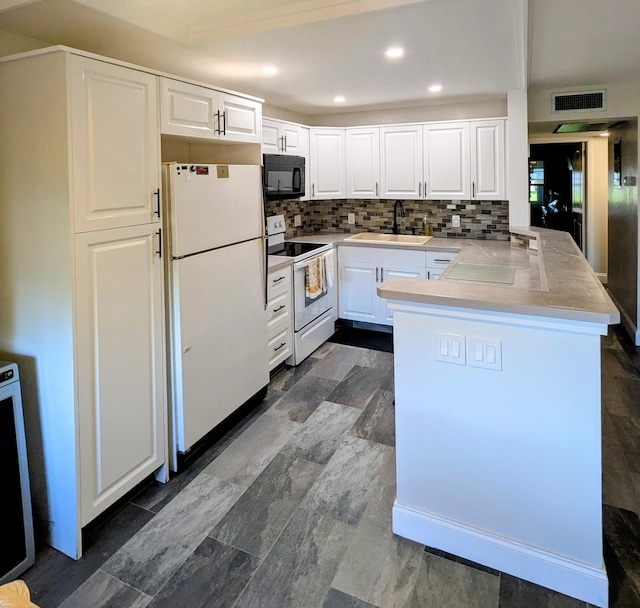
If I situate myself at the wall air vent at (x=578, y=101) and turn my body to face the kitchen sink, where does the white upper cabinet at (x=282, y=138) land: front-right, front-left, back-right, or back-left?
front-left

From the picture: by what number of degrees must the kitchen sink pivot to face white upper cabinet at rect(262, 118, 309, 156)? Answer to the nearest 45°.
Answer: approximately 45° to its right

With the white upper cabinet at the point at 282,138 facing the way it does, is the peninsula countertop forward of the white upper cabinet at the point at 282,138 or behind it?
forward

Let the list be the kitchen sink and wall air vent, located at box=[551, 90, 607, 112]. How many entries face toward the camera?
2

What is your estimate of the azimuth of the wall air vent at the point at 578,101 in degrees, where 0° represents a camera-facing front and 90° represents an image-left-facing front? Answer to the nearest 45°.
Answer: approximately 0°

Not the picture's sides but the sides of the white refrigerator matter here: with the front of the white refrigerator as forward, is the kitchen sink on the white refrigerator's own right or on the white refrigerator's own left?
on the white refrigerator's own left

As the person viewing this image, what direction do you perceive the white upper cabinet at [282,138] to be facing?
facing the viewer and to the right of the viewer

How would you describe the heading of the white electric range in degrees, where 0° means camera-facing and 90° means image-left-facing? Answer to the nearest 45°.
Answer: approximately 315°

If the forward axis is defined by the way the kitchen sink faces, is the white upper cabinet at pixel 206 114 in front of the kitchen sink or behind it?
in front
